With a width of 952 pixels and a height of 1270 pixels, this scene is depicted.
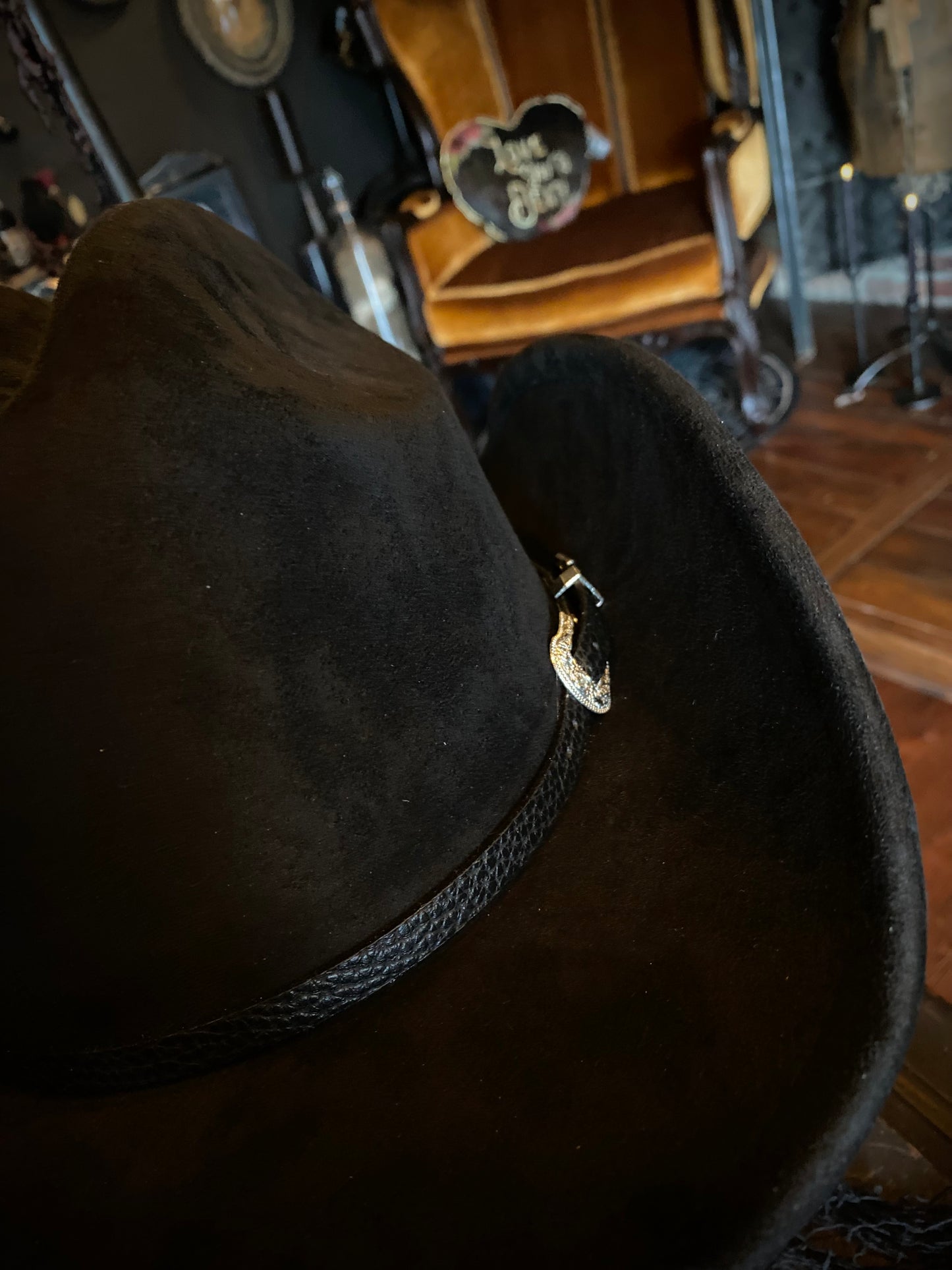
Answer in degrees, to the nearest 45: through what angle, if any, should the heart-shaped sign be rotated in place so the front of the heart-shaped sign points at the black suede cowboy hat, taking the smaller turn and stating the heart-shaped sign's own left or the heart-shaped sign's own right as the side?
0° — it already faces it

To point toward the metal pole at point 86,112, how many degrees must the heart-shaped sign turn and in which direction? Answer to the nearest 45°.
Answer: approximately 90° to its right

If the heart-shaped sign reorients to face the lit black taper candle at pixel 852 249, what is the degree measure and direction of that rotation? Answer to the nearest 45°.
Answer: approximately 90° to its left

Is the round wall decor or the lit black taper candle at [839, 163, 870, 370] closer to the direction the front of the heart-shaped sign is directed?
the lit black taper candle

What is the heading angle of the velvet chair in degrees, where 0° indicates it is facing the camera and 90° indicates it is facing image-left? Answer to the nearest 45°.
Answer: approximately 0°

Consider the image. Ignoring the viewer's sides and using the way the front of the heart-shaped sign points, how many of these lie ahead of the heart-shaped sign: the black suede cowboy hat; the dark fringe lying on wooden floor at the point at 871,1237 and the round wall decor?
2

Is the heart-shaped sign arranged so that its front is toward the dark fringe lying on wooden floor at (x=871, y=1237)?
yes

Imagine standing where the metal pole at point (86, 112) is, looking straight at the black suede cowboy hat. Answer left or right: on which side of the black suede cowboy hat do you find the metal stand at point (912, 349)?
left

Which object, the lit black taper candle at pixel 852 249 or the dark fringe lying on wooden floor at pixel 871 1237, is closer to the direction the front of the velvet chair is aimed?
the dark fringe lying on wooden floor

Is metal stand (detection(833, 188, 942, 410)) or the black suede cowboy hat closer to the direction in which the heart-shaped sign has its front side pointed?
the black suede cowboy hat
